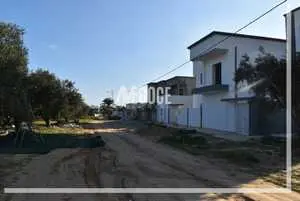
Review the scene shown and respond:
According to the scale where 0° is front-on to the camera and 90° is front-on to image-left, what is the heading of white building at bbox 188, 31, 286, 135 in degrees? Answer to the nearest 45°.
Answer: approximately 45°

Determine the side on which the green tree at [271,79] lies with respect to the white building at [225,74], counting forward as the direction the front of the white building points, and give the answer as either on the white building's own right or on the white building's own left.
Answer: on the white building's own left

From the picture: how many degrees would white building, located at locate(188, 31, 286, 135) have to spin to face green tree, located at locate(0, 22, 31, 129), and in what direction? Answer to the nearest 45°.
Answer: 0° — it already faces it

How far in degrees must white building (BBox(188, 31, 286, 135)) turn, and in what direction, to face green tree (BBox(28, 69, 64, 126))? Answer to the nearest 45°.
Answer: approximately 45° to its right

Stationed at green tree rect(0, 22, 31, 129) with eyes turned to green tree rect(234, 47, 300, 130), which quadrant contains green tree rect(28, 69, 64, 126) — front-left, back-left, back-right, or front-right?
back-left
